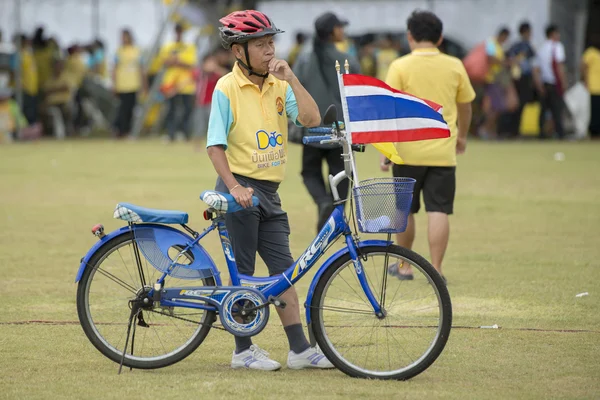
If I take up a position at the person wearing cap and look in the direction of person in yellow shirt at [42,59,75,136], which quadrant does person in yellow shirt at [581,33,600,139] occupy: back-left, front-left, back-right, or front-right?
front-right

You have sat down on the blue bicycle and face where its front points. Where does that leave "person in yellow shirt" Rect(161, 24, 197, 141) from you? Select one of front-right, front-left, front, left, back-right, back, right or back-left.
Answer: left

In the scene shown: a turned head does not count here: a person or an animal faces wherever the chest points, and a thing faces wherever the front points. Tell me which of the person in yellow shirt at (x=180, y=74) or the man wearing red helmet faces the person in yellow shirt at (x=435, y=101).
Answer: the person in yellow shirt at (x=180, y=74)

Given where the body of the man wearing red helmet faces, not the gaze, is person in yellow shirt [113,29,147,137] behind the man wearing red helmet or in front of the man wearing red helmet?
behind

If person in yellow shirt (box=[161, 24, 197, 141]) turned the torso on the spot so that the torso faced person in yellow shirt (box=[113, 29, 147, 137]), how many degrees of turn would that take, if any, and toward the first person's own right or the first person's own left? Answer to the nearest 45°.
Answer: approximately 135° to the first person's own right

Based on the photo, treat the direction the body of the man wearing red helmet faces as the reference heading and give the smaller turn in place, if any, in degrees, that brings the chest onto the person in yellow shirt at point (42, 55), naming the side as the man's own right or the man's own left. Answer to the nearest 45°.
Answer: approximately 135° to the man's own left

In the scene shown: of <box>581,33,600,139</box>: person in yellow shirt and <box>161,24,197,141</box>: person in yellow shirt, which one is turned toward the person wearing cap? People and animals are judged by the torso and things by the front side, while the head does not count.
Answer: <box>161,24,197,141</box>: person in yellow shirt

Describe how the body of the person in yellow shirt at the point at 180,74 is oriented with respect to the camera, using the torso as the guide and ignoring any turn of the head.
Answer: toward the camera

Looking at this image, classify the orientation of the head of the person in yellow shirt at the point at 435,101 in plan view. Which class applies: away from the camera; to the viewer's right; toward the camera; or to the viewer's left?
away from the camera

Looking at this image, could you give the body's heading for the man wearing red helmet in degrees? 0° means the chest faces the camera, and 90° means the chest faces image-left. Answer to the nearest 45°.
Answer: approximately 315°

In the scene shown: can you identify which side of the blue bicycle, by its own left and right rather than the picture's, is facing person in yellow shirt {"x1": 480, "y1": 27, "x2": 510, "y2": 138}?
left
